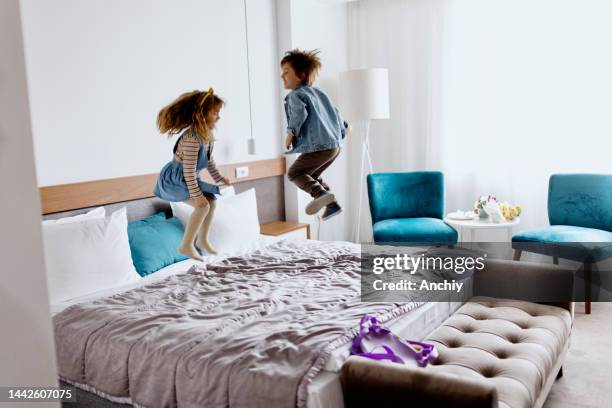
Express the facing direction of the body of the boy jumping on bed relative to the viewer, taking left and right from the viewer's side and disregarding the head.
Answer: facing away from the viewer and to the left of the viewer

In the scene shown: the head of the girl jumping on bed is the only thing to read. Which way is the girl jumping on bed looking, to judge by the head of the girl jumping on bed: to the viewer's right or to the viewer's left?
to the viewer's right

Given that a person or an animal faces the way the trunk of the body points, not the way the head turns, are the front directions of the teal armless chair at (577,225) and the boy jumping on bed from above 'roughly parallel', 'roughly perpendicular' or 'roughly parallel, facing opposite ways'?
roughly perpendicular

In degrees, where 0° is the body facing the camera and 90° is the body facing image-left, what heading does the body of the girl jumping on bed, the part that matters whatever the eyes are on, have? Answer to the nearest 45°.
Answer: approximately 270°

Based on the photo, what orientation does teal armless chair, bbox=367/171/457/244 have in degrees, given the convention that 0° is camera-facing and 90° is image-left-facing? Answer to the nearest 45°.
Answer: approximately 0°

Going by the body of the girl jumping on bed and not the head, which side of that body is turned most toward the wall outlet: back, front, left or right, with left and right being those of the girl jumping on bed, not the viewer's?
left

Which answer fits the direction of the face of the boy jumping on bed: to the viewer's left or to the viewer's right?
to the viewer's left
